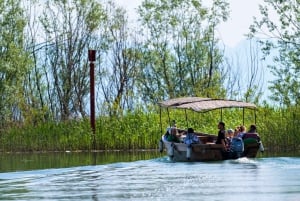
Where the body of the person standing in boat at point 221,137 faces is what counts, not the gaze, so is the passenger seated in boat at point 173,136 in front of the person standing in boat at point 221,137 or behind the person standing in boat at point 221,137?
in front
